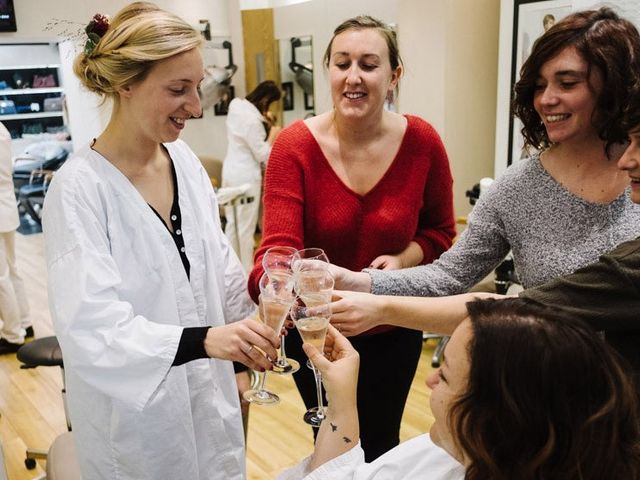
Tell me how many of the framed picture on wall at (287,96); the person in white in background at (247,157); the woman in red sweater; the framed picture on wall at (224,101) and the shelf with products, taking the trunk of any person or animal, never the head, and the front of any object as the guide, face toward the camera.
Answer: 4

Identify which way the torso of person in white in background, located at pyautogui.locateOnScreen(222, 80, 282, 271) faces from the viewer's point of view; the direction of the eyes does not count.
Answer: to the viewer's right

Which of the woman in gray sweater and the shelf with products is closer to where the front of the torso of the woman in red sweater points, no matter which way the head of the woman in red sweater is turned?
the woman in gray sweater

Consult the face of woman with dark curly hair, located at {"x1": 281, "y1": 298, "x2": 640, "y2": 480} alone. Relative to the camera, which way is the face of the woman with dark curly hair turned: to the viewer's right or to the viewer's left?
to the viewer's left

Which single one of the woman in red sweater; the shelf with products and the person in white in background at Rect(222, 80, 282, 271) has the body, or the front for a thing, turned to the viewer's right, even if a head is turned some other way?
the person in white in background

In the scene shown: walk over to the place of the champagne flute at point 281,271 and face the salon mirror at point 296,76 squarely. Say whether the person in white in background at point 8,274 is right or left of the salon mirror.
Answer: left

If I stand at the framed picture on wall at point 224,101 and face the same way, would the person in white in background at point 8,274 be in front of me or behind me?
in front
